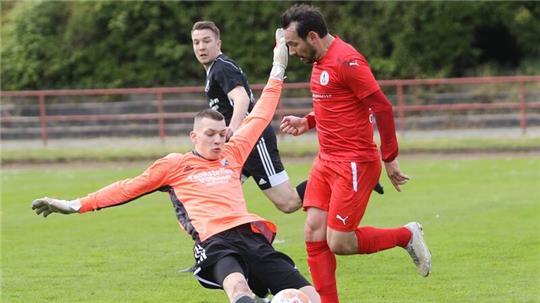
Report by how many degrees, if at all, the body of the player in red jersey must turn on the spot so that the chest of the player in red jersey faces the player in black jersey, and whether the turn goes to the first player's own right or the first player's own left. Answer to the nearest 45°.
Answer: approximately 45° to the first player's own right

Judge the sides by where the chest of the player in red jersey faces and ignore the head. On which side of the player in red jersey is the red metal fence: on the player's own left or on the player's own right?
on the player's own right

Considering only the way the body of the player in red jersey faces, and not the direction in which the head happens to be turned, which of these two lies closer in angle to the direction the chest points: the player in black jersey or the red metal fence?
the player in black jersey

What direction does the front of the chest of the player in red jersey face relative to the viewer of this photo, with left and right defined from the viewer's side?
facing to the left of the viewer
